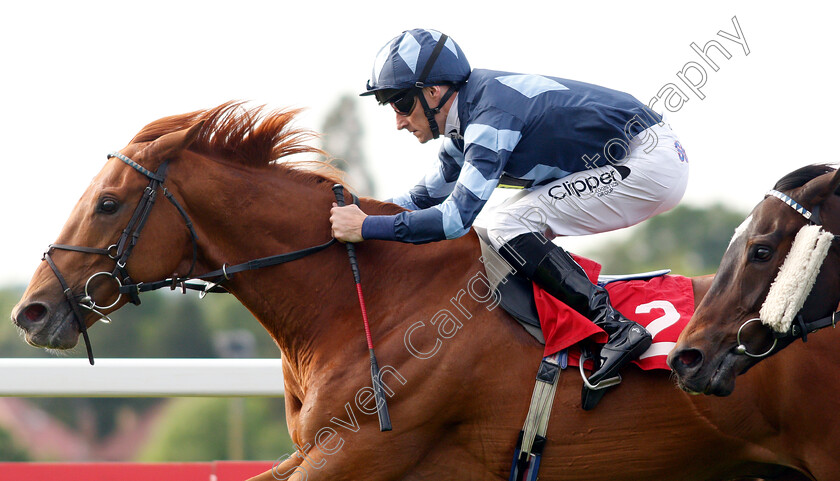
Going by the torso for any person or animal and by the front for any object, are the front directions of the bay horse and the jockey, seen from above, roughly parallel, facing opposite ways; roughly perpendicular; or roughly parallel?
roughly parallel

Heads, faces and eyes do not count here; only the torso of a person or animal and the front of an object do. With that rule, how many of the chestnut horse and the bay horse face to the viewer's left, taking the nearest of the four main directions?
2

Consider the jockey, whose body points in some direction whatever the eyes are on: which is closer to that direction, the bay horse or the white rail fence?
the white rail fence

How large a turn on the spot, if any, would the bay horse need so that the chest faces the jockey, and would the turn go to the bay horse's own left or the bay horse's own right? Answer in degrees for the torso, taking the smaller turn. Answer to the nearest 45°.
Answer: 0° — it already faces them

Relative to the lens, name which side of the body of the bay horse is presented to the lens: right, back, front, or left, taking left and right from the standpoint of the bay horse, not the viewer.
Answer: left

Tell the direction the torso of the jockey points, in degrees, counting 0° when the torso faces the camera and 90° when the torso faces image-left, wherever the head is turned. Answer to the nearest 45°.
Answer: approximately 90°

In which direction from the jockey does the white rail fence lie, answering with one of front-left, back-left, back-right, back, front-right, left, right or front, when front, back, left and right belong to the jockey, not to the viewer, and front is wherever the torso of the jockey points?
front

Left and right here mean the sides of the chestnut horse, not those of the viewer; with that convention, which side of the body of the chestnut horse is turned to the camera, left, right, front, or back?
left

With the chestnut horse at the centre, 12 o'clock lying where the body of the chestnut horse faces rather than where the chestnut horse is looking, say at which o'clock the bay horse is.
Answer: The bay horse is roughly at 6 o'clock from the chestnut horse.

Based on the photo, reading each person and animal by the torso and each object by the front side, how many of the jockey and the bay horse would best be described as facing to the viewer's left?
2
